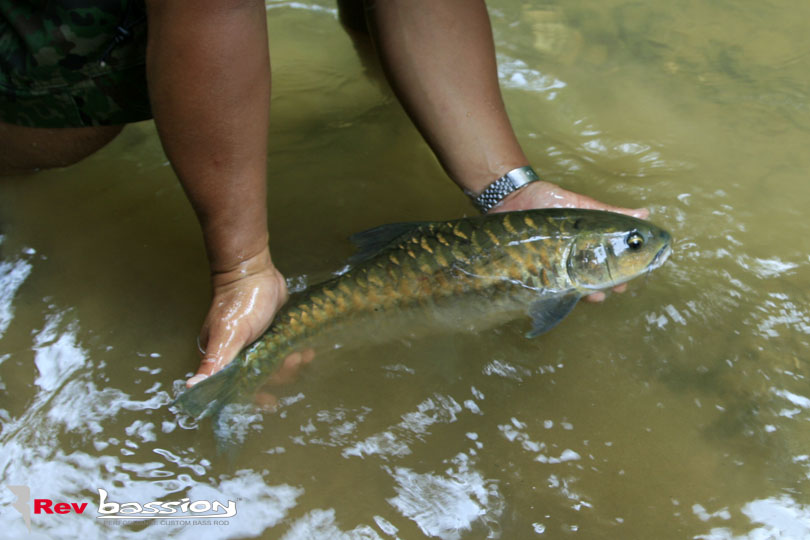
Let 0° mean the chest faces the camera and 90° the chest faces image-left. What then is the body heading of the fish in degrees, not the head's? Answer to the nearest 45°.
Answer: approximately 270°
